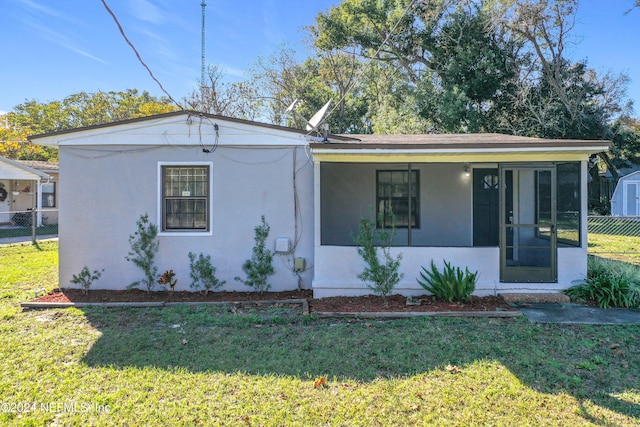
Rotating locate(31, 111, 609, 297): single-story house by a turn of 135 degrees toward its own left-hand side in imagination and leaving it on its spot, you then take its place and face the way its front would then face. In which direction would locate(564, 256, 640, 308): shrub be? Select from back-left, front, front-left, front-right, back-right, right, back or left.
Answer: front-right

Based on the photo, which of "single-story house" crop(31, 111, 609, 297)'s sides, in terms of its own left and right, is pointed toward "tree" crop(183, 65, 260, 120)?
back

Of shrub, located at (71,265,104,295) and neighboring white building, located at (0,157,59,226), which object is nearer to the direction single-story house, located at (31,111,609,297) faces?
the shrub

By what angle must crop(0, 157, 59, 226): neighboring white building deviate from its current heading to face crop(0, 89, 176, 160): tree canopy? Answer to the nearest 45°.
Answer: approximately 180°

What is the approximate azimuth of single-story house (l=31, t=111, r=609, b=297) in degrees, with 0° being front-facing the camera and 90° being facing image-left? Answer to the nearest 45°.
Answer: approximately 0°

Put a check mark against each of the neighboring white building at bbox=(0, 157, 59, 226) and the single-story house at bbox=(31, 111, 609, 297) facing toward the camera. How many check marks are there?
2

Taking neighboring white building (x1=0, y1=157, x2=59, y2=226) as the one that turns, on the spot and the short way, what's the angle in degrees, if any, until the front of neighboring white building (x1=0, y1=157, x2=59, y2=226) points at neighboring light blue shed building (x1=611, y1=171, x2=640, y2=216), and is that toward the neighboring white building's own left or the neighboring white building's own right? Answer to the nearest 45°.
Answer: approximately 45° to the neighboring white building's own left

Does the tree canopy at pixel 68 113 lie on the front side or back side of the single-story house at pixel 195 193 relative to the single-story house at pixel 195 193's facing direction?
on the back side
